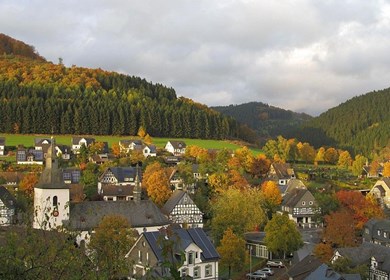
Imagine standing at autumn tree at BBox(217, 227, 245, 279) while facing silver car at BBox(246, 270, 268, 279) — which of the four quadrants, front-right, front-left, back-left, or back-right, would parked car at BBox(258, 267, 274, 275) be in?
front-left

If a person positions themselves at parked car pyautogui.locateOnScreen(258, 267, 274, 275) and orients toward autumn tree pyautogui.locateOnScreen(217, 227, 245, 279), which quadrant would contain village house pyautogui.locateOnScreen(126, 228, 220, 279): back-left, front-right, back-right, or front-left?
front-left

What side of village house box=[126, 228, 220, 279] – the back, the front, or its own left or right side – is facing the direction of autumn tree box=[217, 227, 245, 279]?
left

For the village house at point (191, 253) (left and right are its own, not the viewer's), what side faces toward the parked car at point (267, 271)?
left

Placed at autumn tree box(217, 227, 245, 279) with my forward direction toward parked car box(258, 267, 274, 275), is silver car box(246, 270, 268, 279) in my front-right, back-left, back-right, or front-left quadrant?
front-right

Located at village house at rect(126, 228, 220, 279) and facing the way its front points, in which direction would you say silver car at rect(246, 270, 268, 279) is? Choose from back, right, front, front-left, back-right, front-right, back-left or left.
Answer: left

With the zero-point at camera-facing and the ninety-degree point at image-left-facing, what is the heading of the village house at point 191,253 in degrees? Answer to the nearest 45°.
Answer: approximately 315°

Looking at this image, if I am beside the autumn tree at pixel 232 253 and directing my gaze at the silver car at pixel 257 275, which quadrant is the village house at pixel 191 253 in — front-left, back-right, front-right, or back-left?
back-right
